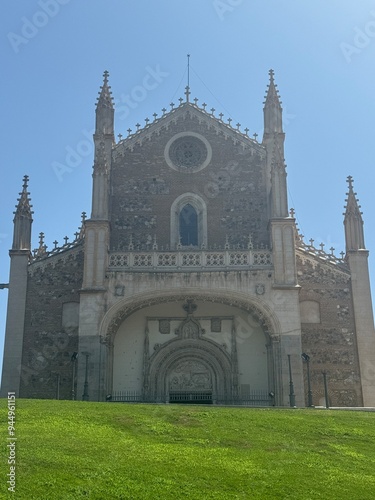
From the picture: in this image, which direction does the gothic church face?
toward the camera
